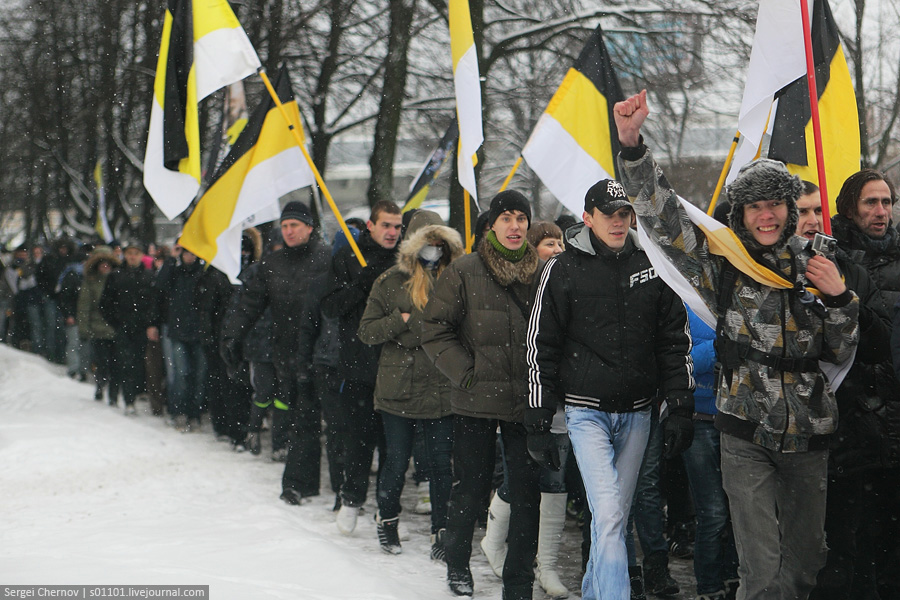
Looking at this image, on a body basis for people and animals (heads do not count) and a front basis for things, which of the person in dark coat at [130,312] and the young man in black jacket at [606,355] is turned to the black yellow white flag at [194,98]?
the person in dark coat

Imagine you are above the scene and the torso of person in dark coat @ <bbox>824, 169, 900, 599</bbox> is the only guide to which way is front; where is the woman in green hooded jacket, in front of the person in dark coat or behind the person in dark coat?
behind

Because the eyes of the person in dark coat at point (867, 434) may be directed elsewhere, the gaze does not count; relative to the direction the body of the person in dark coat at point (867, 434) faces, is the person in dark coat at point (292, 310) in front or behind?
behind

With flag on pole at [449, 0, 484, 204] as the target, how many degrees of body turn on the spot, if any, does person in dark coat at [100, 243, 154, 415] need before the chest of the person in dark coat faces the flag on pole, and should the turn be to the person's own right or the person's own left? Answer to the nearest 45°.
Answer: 0° — they already face it

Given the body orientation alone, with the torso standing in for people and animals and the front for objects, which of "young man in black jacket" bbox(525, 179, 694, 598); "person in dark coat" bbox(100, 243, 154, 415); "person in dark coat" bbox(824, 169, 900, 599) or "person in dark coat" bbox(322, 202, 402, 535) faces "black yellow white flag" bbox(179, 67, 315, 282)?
"person in dark coat" bbox(100, 243, 154, 415)

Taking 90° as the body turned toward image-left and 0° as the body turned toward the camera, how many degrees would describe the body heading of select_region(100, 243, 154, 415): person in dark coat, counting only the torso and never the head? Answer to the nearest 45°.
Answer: approximately 0°

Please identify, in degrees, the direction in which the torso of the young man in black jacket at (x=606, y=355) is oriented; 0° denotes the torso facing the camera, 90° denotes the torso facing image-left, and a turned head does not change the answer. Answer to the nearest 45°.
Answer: approximately 315°

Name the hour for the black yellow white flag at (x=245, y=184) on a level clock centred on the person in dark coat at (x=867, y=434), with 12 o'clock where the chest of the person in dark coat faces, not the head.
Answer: The black yellow white flag is roughly at 5 o'clock from the person in dark coat.
